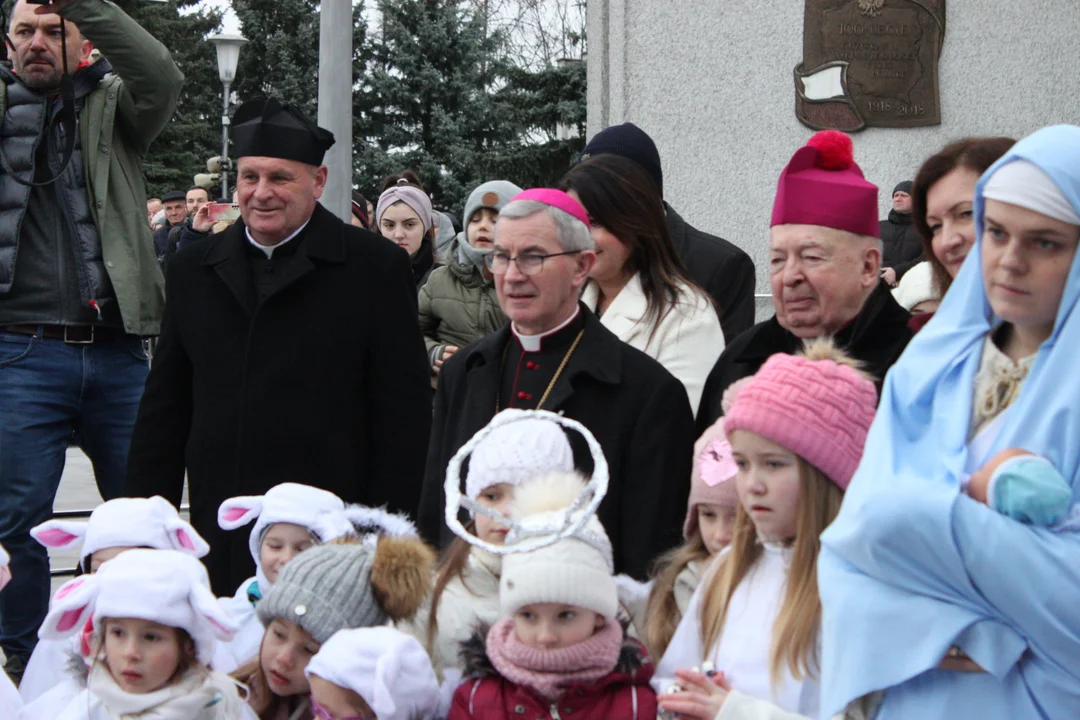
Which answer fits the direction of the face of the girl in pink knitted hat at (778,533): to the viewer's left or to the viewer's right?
to the viewer's left

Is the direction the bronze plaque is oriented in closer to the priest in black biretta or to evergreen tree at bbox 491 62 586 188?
the priest in black biretta

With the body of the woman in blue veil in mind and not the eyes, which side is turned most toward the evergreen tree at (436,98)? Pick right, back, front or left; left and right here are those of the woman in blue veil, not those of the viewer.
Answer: right

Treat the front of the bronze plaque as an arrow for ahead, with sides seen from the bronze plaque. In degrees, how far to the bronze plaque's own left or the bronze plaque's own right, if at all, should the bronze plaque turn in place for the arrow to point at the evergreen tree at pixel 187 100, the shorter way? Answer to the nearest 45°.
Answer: approximately 135° to the bronze plaque's own right

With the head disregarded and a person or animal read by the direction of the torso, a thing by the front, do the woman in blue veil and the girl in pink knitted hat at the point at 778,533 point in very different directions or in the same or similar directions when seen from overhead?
same or similar directions

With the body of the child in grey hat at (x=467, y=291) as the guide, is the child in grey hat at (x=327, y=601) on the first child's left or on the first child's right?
on the first child's right

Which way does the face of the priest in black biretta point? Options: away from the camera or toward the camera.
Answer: toward the camera

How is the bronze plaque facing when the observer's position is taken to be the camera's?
facing the viewer

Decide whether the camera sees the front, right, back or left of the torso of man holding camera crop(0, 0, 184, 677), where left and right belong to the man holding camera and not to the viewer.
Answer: front

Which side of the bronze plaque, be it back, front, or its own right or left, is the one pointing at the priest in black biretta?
front

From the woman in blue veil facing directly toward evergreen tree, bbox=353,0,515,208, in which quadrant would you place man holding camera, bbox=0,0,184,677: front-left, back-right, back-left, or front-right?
front-left

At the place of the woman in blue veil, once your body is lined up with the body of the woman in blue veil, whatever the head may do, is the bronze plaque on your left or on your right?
on your right

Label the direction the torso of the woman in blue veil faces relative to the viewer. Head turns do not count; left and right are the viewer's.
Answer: facing the viewer and to the left of the viewer

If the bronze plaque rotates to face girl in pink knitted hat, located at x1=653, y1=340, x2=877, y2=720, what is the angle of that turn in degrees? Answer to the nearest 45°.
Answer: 0° — it already faces them

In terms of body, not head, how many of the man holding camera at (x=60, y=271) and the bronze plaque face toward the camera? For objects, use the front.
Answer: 2
